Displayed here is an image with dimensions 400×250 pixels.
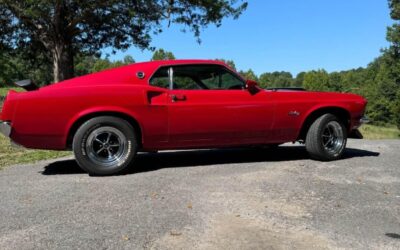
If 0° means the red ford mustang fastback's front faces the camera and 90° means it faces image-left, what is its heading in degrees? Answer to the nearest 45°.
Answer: approximately 270°

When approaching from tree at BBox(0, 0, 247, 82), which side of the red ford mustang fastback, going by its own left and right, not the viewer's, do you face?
left
